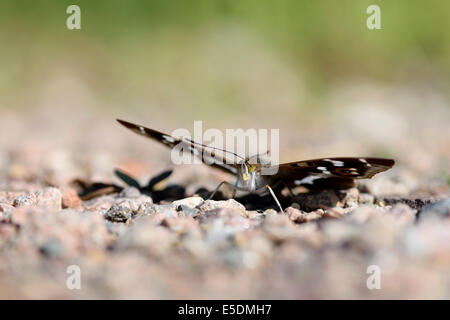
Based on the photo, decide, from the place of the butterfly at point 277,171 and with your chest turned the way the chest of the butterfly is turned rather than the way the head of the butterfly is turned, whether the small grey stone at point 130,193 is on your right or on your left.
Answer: on your right

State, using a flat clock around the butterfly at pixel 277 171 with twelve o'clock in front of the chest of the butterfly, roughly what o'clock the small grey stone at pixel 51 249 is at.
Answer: The small grey stone is roughly at 1 o'clock from the butterfly.

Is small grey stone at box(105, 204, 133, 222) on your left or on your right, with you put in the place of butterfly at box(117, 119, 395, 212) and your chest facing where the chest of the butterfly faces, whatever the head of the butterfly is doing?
on your right

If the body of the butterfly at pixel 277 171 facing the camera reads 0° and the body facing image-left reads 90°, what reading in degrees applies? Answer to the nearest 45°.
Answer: approximately 0°
